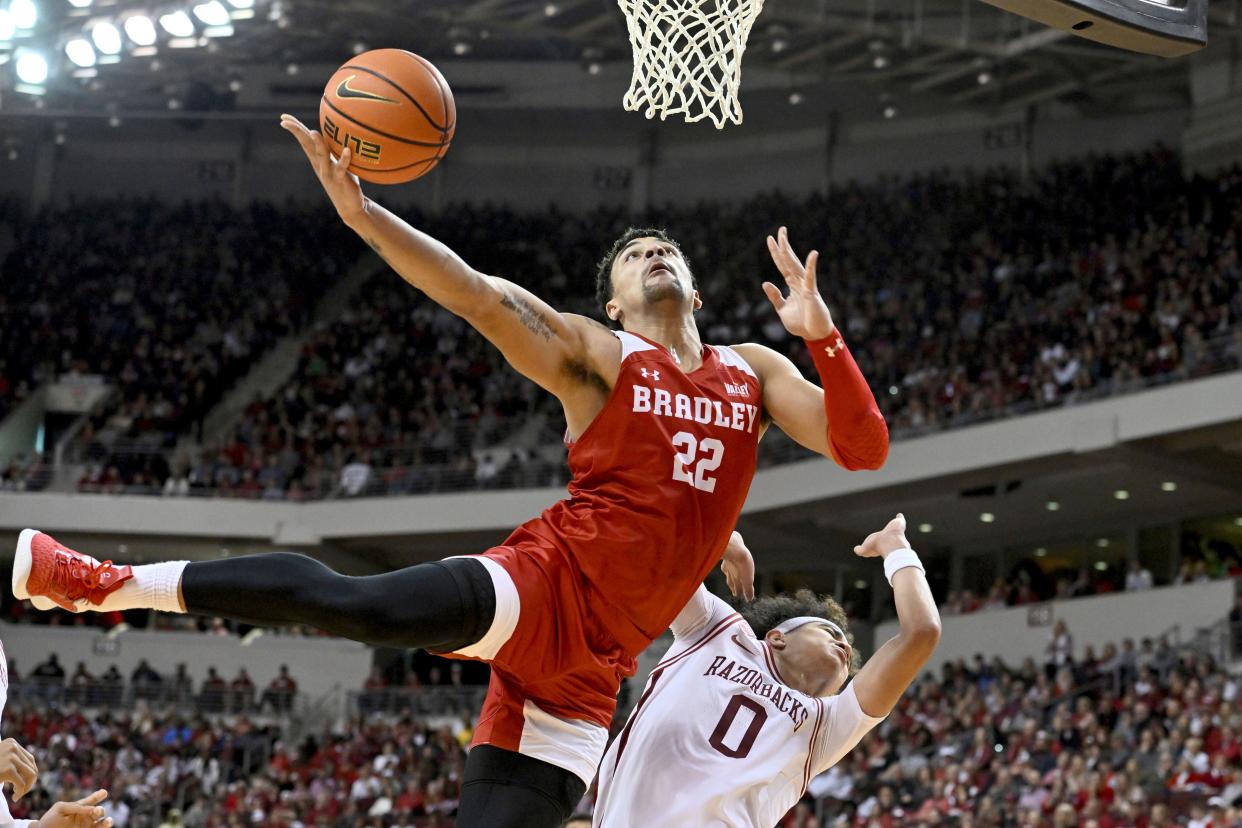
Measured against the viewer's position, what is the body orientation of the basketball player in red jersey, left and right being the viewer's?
facing the viewer and to the right of the viewer

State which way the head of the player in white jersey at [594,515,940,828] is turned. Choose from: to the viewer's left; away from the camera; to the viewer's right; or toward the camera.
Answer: to the viewer's right

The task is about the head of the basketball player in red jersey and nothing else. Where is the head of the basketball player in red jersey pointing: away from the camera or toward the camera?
toward the camera
